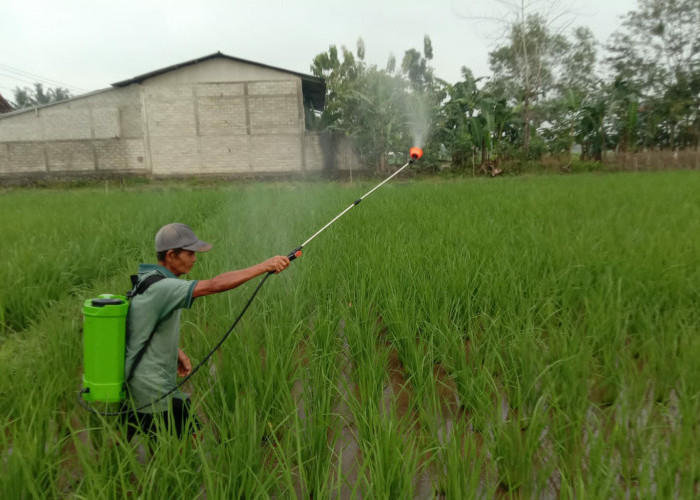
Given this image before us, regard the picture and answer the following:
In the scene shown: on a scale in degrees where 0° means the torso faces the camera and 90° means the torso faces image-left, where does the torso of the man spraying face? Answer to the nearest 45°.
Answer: approximately 270°

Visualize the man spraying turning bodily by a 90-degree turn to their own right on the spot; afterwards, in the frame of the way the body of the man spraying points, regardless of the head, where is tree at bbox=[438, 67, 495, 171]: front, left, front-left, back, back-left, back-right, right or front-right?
back-left

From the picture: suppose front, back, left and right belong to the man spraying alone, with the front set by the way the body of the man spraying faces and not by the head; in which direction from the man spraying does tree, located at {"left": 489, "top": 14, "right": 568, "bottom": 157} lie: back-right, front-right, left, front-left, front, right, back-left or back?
front-left

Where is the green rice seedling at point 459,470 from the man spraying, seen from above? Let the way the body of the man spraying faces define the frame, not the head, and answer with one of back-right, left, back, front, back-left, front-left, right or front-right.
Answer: front-right

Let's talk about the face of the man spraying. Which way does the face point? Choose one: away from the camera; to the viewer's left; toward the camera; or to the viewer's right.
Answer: to the viewer's right
